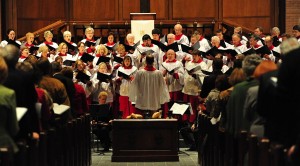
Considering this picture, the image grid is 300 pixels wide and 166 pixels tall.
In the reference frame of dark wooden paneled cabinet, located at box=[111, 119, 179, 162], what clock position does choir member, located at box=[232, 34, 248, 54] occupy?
The choir member is roughly at 7 o'clock from the dark wooden paneled cabinet.

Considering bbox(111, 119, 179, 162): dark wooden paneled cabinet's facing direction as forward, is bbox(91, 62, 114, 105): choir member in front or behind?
behind

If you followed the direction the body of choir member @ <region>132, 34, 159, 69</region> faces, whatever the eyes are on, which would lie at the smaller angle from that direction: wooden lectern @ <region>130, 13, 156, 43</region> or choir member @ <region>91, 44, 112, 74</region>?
the choir member

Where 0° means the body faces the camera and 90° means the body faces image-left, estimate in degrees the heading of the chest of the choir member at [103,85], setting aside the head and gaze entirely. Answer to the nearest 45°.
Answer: approximately 0°

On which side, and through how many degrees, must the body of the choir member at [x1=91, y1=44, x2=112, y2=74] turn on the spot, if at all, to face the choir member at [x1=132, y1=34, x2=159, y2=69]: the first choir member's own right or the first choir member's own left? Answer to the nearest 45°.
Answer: approximately 90° to the first choir member's own left

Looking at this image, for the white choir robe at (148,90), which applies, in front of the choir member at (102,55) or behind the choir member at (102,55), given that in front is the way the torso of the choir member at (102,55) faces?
in front

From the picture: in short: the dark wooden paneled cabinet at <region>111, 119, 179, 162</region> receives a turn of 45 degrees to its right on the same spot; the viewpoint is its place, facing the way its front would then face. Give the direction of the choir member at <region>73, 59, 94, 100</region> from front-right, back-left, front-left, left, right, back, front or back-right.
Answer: right
